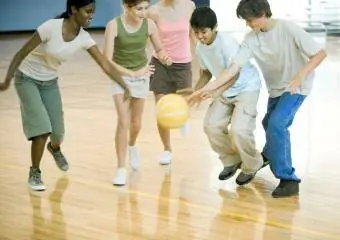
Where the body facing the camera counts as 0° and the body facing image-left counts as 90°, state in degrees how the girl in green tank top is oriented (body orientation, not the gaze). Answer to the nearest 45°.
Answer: approximately 0°

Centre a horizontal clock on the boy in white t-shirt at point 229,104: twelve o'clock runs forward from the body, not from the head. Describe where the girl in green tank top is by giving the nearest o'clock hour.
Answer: The girl in green tank top is roughly at 2 o'clock from the boy in white t-shirt.

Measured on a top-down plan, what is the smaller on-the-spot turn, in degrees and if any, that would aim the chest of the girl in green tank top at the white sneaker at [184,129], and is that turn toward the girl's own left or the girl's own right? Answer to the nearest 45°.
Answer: approximately 135° to the girl's own left

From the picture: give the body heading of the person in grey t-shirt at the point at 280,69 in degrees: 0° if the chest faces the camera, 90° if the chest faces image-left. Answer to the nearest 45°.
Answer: approximately 45°

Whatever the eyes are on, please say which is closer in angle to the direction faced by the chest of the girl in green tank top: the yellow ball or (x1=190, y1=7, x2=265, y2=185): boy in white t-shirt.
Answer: the yellow ball

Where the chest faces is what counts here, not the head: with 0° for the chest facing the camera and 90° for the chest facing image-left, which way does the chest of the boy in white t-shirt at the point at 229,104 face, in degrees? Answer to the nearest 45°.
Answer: approximately 45°
